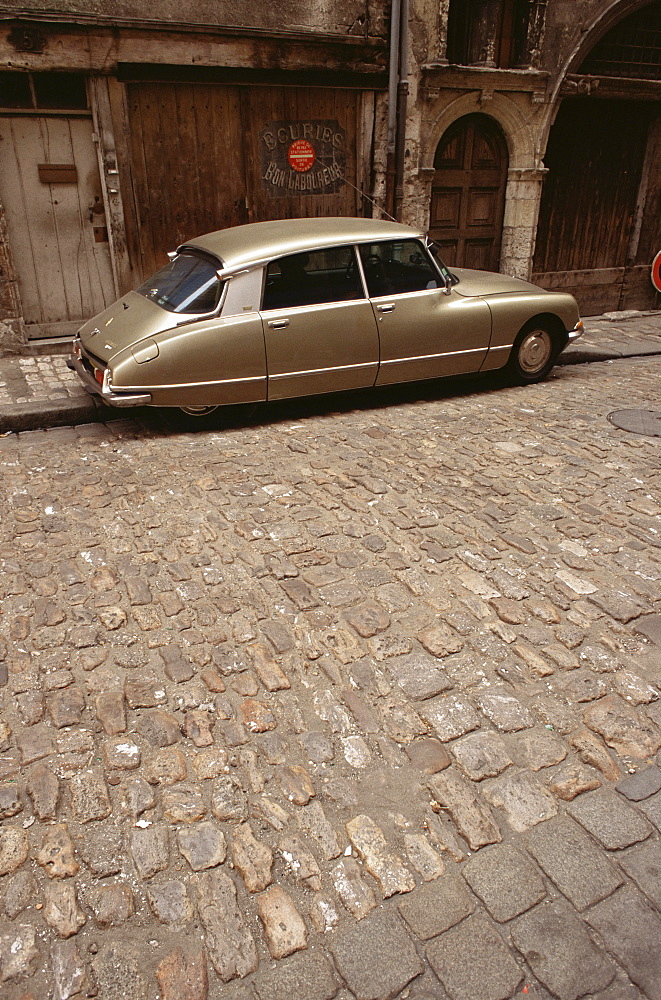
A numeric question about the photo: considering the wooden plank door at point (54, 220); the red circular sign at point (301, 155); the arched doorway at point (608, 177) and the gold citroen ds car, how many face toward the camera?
3

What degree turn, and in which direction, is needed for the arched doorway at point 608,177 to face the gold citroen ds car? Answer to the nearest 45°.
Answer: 0° — it already faces it

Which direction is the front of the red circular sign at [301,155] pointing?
toward the camera

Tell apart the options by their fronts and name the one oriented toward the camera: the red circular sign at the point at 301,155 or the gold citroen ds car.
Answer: the red circular sign

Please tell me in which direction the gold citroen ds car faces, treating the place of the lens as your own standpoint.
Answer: facing away from the viewer and to the right of the viewer

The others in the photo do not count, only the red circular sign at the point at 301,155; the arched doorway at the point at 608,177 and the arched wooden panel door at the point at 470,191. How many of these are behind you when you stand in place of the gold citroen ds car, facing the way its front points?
0

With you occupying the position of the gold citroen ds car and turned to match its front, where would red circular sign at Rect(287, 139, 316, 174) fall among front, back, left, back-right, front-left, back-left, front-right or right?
front-left

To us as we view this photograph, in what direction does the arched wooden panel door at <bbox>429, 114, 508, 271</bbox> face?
facing the viewer

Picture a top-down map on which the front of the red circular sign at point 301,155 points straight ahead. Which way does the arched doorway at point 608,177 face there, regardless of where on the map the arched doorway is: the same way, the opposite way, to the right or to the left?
the same way

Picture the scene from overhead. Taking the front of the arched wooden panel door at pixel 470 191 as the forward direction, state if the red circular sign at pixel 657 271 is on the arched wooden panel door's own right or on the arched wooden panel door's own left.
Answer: on the arched wooden panel door's own left

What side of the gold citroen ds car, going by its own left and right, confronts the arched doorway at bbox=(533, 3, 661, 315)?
front

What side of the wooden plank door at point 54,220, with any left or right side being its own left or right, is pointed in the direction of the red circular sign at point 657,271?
left

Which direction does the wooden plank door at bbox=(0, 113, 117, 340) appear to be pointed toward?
toward the camera

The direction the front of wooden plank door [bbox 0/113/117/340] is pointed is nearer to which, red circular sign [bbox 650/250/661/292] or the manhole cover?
the manhole cover

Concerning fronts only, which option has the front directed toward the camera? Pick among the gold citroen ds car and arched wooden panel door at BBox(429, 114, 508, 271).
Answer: the arched wooden panel door

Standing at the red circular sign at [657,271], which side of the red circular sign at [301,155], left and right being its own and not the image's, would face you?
left

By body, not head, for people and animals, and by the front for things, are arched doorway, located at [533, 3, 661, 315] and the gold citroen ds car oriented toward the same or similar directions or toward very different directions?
very different directions

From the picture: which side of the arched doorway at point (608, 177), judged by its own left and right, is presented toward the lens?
front

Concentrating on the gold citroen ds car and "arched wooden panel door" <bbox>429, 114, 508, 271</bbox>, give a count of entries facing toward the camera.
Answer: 1

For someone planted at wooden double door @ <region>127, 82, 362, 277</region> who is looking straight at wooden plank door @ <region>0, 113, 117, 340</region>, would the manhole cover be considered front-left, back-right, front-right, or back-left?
back-left

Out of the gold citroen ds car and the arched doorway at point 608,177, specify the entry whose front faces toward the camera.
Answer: the arched doorway
